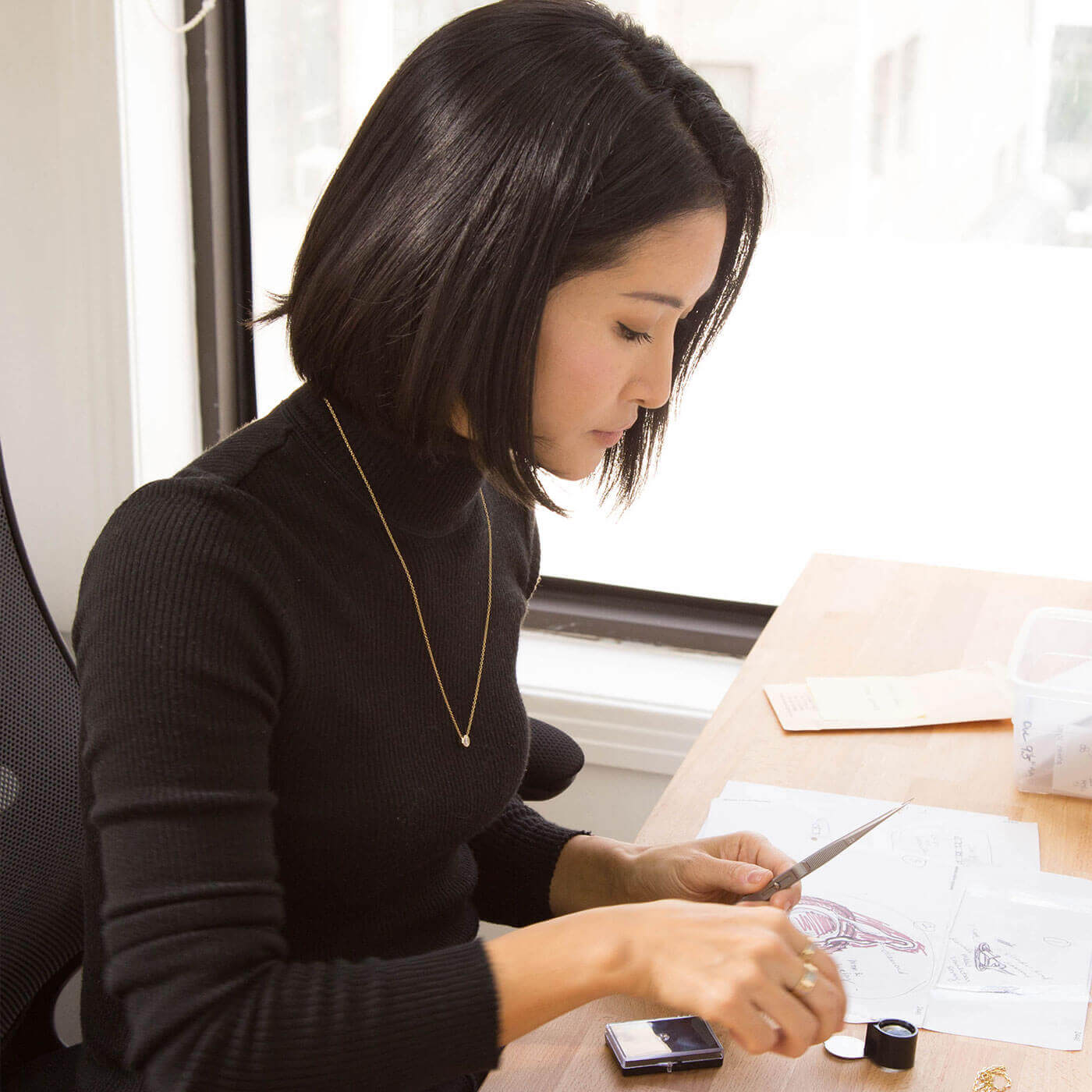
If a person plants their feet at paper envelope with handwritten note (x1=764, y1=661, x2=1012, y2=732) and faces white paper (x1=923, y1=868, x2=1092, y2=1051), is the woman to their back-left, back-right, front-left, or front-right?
front-right

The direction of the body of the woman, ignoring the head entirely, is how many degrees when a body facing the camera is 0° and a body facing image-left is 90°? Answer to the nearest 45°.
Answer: approximately 315°

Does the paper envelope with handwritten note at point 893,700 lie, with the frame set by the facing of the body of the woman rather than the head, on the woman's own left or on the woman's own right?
on the woman's own left

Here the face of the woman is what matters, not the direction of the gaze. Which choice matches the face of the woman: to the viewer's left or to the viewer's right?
to the viewer's right
